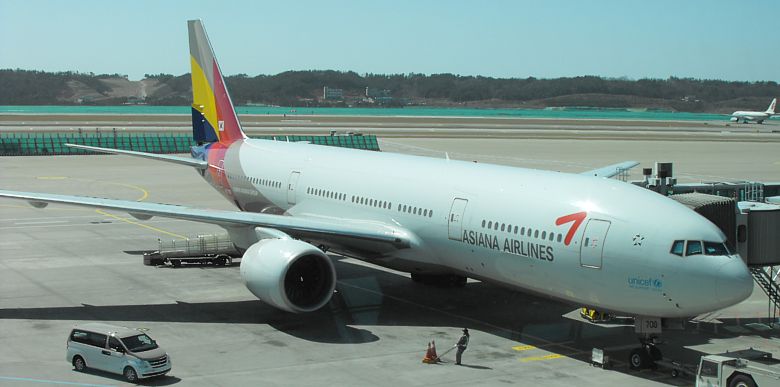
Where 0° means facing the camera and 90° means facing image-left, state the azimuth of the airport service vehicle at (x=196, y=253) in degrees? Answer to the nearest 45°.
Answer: approximately 90°

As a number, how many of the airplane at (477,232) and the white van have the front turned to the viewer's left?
0

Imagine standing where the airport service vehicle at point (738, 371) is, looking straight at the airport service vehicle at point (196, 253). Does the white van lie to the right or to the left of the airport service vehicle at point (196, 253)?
left

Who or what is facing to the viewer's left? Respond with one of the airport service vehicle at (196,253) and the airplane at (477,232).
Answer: the airport service vehicle

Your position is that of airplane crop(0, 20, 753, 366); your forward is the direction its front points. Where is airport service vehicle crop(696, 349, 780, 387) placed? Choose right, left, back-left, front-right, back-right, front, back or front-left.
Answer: front

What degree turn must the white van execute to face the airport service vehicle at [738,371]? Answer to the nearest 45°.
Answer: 0° — it already faces it

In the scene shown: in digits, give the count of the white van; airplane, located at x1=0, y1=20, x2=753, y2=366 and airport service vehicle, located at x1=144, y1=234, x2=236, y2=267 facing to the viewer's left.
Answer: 1

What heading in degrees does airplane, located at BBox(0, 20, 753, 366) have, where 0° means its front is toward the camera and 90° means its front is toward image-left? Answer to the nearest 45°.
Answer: approximately 315°

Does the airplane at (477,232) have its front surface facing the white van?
no

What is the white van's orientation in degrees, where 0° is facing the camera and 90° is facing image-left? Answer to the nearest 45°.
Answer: approximately 315°

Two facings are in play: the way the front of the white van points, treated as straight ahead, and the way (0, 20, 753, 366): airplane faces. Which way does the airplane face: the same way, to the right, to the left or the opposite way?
the same way

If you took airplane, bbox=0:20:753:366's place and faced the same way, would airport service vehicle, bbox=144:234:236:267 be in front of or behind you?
behind

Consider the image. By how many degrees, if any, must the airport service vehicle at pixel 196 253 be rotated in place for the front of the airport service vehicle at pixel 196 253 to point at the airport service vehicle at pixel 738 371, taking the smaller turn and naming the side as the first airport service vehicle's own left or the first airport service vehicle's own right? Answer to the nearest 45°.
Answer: approximately 135° to the first airport service vehicle's own left

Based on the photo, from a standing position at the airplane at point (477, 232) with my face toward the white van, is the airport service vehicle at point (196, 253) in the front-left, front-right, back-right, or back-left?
front-right

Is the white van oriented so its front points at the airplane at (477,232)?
no

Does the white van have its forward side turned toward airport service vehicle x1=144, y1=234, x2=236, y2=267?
no
